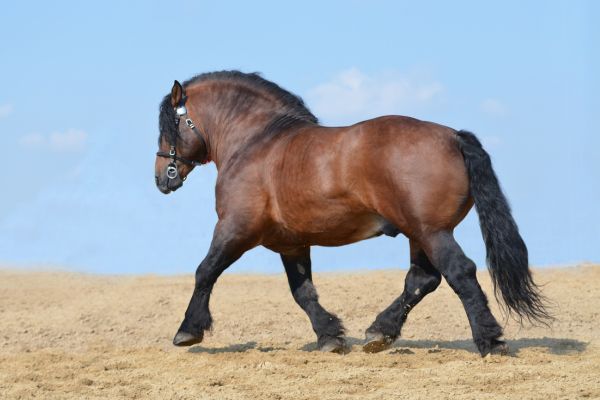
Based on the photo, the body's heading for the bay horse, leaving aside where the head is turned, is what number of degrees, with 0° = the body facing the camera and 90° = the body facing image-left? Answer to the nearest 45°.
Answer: approximately 90°
